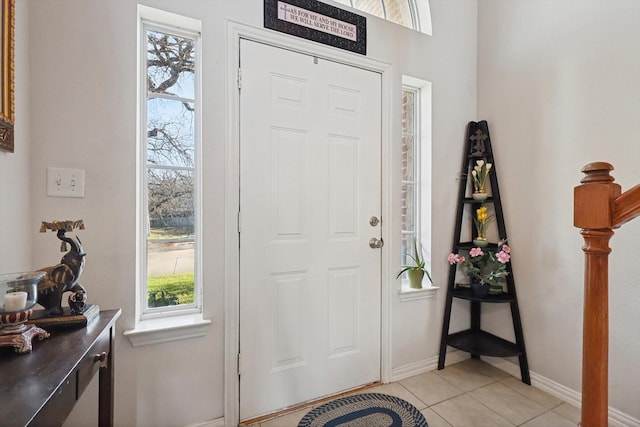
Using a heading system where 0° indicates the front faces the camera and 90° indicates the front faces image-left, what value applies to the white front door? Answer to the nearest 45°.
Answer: approximately 315°

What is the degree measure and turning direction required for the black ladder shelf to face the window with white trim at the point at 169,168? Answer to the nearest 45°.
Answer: approximately 45° to its right

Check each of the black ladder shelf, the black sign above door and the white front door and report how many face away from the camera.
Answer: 0

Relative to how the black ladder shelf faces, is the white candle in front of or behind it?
in front

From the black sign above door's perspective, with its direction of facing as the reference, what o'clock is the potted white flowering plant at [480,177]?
The potted white flowering plant is roughly at 10 o'clock from the black sign above door.

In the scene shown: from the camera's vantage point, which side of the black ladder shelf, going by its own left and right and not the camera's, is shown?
front

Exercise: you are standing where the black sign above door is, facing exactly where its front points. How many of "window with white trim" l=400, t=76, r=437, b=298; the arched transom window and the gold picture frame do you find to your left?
2

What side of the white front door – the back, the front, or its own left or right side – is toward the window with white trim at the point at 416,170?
left

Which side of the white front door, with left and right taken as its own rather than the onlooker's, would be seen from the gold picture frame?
right

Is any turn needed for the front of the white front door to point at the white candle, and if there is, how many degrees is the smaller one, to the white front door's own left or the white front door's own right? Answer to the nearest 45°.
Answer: approximately 90° to the white front door's own right

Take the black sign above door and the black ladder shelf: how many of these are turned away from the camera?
0

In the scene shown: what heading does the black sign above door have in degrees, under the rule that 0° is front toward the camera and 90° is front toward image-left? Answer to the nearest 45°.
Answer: approximately 315°

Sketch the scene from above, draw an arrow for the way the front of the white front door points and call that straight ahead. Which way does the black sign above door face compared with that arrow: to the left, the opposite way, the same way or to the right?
the same way
